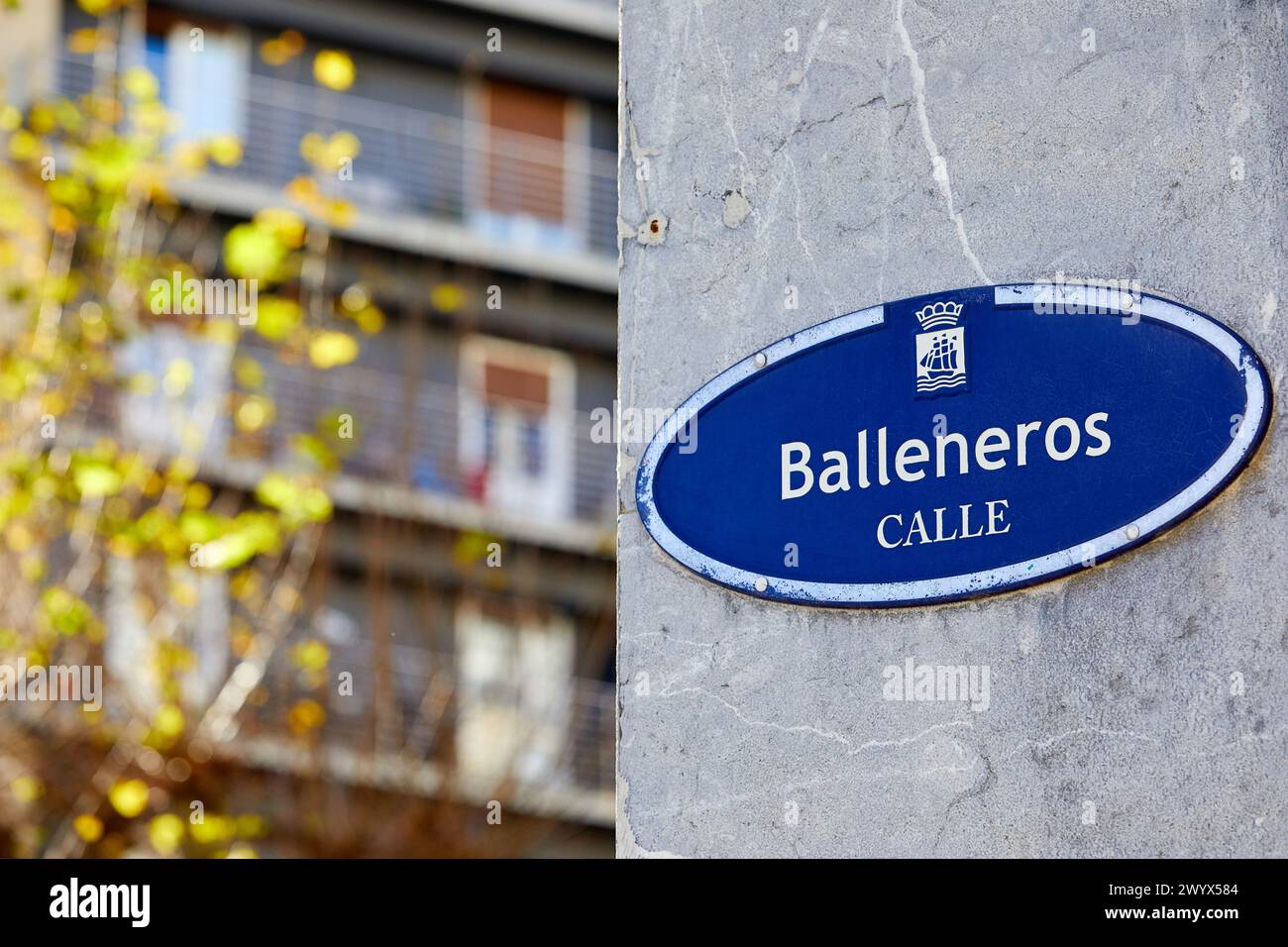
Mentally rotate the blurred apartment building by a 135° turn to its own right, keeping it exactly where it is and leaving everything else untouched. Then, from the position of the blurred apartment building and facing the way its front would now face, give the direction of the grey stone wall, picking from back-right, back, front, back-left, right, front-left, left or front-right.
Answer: left

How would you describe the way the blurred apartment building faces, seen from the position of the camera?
facing the viewer and to the right of the viewer

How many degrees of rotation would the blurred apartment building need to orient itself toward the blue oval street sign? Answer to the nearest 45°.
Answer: approximately 45° to its right
